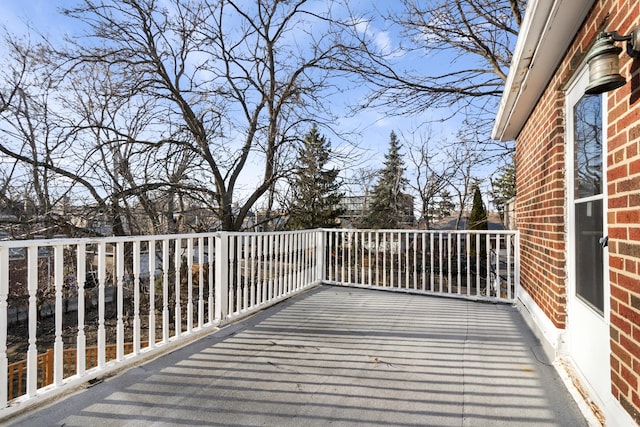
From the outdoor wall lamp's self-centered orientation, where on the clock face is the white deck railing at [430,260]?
The white deck railing is roughly at 2 o'clock from the outdoor wall lamp.

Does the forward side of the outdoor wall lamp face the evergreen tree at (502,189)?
no

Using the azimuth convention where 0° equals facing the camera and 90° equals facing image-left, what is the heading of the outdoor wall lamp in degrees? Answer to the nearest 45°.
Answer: approximately 90°

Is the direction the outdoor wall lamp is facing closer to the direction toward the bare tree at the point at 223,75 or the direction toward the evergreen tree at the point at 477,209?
the bare tree

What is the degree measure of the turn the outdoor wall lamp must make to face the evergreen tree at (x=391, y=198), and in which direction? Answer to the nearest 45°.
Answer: approximately 45° to its right

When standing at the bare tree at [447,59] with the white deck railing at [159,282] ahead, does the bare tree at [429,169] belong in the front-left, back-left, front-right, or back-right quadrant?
back-right

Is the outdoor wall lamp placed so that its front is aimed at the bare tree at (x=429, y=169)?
no

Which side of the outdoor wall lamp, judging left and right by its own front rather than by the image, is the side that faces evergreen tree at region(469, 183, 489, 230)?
right

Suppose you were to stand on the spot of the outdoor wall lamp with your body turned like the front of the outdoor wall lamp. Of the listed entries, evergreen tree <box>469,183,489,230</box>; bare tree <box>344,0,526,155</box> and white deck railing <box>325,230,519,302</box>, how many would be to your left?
0
